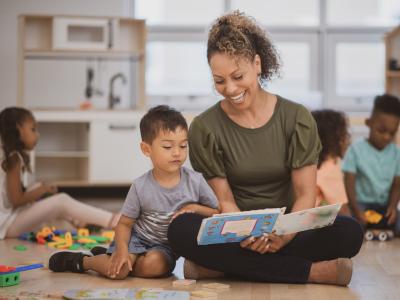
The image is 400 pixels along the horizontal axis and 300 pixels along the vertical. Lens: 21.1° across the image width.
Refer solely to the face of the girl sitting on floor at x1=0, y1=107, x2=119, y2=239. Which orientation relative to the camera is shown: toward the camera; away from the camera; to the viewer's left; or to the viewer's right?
to the viewer's right

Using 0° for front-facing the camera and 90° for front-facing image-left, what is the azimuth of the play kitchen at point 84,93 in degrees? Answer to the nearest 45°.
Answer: approximately 0°

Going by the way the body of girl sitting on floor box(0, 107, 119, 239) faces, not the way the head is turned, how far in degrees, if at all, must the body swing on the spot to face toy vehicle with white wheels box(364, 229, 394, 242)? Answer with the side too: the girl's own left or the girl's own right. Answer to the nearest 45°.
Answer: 0° — they already face it

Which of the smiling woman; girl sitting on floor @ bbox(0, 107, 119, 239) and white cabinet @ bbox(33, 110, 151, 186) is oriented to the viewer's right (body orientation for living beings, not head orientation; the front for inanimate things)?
the girl sitting on floor

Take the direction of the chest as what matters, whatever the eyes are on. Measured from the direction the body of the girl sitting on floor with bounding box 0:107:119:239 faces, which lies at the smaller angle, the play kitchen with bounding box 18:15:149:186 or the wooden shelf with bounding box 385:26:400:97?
the wooden shelf

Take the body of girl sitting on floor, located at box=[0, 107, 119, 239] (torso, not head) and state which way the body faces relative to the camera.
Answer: to the viewer's right
